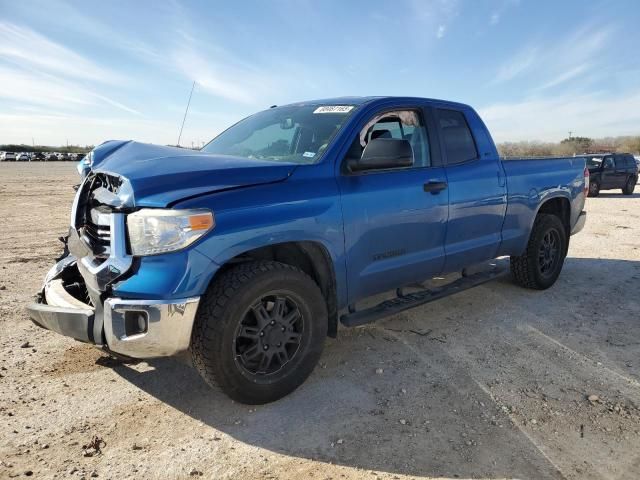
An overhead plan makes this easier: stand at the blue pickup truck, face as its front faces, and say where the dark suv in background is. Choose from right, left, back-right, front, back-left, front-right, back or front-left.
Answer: back

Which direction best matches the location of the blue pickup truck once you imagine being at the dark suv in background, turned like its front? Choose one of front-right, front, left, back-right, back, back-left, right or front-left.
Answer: front-left

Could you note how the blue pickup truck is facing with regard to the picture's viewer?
facing the viewer and to the left of the viewer

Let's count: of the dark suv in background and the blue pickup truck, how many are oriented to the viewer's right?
0
